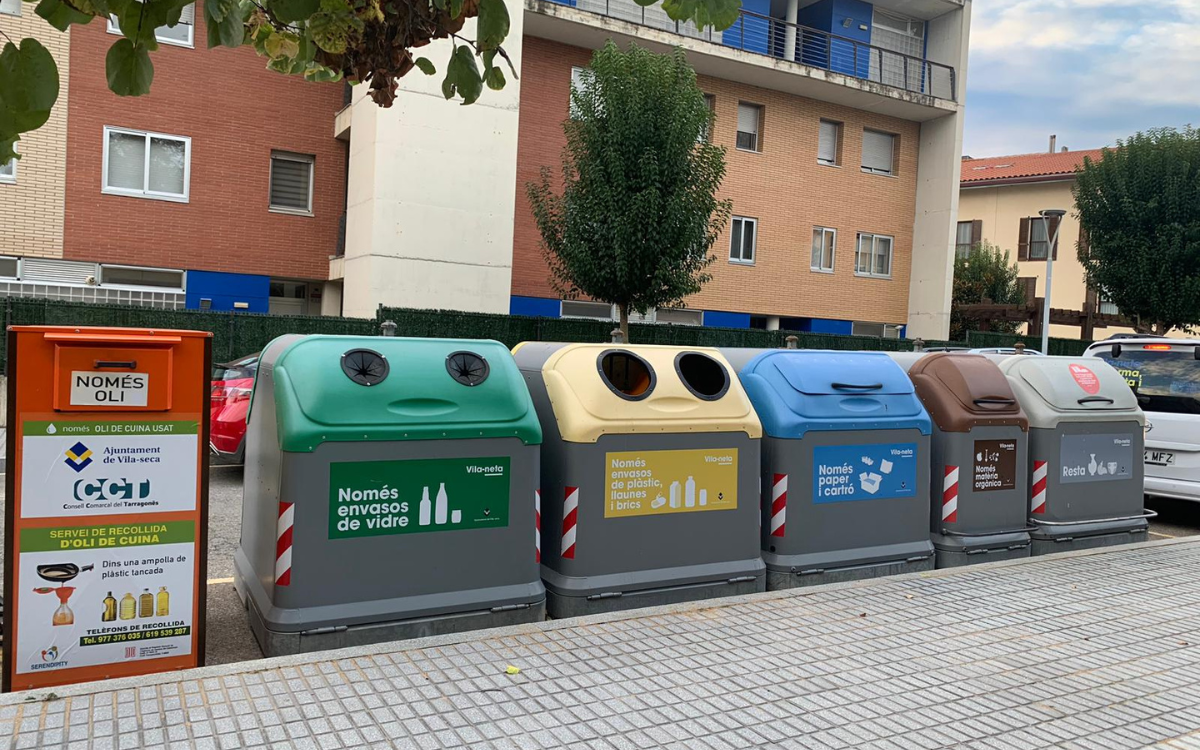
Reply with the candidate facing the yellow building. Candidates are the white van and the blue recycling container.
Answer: the white van

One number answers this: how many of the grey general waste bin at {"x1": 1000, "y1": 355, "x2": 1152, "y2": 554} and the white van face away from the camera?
1

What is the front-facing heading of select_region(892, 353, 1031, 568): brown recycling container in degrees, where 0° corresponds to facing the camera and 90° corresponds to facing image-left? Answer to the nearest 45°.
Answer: approximately 315°

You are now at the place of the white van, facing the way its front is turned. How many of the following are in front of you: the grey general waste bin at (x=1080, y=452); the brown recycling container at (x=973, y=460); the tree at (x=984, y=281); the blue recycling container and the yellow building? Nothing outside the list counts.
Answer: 2

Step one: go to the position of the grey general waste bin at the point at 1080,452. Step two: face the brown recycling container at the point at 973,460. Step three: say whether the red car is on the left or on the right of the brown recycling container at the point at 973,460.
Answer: right

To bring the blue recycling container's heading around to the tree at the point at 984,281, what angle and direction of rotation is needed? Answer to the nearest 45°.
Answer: approximately 135° to its left

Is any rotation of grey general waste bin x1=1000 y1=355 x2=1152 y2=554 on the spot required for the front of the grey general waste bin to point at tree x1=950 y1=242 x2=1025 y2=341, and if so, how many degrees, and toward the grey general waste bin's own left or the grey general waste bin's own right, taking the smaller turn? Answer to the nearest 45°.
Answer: approximately 135° to the grey general waste bin's own left

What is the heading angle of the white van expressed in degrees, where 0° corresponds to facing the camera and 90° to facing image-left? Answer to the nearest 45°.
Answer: approximately 180°

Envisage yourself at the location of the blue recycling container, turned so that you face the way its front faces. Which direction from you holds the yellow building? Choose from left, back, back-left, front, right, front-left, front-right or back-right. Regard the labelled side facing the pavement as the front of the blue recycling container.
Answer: back-left

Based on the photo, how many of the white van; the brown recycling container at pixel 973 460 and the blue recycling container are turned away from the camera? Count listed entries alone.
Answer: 1

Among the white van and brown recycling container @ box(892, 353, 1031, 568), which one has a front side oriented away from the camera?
the white van

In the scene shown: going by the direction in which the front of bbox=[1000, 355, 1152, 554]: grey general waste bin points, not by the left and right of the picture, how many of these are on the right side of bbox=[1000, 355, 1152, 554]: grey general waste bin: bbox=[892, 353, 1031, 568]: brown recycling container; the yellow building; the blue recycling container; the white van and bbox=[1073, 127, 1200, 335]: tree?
2

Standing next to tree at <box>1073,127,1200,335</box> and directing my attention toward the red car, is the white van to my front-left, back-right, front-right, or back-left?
front-left

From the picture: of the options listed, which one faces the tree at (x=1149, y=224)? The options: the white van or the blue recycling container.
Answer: the white van

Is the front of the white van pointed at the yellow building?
yes

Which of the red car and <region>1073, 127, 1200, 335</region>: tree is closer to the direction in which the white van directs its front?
the tree

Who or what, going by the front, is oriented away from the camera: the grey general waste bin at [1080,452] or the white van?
the white van

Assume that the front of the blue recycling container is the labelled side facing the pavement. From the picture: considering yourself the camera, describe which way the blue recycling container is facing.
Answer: facing the viewer and to the right of the viewer

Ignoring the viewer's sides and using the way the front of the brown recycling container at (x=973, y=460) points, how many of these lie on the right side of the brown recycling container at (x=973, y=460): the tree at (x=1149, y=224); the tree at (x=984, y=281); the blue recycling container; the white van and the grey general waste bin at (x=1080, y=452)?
1

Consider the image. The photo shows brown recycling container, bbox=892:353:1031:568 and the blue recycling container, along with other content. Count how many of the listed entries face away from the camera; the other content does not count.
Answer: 0

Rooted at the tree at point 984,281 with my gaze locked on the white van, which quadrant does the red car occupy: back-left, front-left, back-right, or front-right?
front-right
